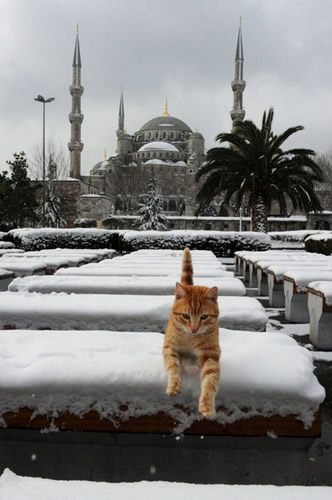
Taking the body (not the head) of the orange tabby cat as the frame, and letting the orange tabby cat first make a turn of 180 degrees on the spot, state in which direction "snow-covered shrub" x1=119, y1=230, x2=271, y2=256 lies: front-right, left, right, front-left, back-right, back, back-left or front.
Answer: front

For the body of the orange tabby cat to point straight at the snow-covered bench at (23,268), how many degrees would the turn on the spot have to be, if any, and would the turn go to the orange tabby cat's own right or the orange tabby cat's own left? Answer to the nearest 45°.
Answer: approximately 135° to the orange tabby cat's own right

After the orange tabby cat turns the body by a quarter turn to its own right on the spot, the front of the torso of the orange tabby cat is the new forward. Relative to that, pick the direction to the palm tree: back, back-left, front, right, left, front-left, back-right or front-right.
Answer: right

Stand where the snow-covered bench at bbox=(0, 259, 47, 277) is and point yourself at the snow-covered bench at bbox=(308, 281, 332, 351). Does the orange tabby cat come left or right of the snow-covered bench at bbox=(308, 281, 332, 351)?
right

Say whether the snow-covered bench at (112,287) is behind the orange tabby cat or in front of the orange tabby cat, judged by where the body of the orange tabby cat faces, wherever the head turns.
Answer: behind

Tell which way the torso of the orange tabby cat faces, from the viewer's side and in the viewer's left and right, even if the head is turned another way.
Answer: facing the viewer

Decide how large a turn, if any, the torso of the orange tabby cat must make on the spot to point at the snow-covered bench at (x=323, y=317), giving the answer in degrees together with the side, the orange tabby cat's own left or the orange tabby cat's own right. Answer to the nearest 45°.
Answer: approximately 135° to the orange tabby cat's own left

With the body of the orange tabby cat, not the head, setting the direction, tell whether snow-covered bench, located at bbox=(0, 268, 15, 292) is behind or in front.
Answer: behind

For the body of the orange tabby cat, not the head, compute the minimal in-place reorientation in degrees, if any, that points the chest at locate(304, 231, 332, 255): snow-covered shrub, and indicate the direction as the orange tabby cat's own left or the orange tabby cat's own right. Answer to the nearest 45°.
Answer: approximately 180°

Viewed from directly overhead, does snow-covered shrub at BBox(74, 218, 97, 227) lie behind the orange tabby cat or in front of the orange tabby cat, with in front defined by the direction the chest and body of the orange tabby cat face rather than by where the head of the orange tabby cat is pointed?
behind

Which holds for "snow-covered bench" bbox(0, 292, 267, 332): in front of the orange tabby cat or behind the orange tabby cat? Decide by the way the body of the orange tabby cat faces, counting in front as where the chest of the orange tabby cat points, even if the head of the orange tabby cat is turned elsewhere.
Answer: behind

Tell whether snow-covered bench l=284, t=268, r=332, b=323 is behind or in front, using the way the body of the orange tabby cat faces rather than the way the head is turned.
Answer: behind

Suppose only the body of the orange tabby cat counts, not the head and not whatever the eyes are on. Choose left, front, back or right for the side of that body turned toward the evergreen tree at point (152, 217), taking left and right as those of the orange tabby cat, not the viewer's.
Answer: back
